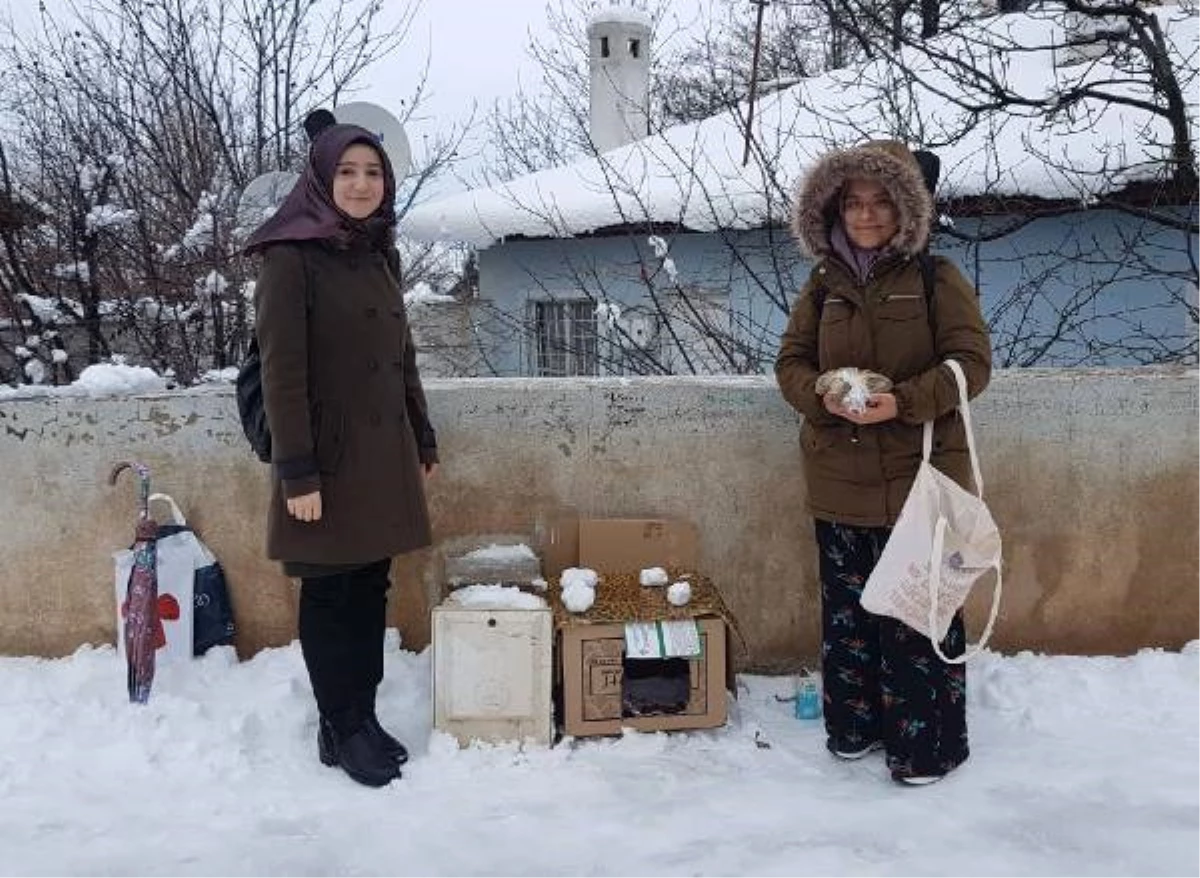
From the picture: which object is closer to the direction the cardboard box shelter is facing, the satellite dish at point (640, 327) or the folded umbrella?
the folded umbrella

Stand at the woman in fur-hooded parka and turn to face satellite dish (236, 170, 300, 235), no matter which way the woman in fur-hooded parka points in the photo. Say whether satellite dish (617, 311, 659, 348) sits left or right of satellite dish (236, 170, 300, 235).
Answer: right

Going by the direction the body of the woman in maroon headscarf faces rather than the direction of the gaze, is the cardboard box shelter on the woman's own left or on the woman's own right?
on the woman's own left

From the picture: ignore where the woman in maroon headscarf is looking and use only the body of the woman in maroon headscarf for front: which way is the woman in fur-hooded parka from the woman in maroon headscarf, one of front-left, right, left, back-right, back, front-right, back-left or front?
front-left

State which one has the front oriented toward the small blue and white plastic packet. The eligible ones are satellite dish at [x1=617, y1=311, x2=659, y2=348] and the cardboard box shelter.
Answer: the satellite dish

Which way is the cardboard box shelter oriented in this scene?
toward the camera

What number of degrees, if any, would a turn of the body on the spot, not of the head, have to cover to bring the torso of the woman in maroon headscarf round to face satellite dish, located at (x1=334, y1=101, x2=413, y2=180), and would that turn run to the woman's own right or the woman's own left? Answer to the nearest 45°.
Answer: approximately 135° to the woman's own left

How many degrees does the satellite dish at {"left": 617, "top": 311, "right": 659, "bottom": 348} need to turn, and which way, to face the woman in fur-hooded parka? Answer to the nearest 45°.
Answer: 0° — it already faces them

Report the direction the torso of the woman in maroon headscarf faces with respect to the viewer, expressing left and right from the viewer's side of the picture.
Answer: facing the viewer and to the right of the viewer

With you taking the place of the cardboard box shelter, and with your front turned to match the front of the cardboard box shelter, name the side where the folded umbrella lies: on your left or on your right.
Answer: on your right

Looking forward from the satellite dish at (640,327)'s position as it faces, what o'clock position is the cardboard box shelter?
The cardboard box shelter is roughly at 12 o'clock from the satellite dish.
